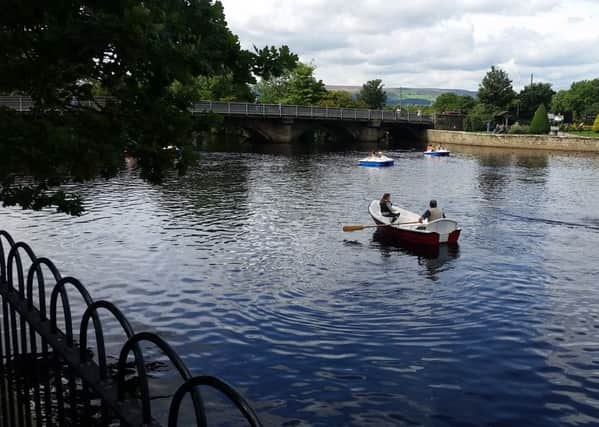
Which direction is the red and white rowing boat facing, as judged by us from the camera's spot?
facing away from the viewer and to the left of the viewer

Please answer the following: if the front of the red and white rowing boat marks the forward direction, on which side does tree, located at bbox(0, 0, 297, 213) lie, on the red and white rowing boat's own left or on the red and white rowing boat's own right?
on the red and white rowing boat's own left
